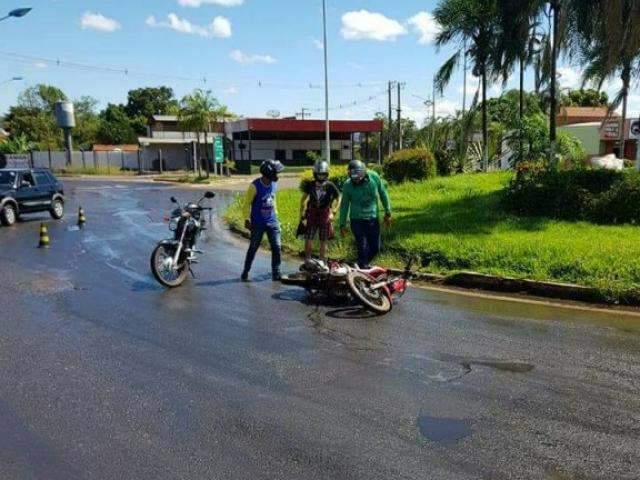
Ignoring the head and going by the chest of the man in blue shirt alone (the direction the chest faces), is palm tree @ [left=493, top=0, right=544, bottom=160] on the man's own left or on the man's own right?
on the man's own left

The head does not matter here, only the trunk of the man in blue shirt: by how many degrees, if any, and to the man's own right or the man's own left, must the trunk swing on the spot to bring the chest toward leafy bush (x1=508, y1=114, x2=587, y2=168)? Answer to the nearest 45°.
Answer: approximately 90° to the man's own left

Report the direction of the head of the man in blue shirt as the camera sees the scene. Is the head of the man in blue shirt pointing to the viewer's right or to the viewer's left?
to the viewer's right

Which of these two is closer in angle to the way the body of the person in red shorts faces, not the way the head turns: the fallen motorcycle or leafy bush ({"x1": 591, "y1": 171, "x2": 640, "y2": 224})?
the fallen motorcycle

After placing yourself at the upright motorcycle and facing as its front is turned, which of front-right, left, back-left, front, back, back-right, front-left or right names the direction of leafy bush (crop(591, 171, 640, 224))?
back-left

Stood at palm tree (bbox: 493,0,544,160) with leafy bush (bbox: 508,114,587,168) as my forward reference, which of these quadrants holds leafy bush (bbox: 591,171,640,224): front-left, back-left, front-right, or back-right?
back-right

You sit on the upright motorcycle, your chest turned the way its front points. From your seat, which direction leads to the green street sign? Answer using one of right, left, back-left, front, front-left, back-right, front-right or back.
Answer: back-right

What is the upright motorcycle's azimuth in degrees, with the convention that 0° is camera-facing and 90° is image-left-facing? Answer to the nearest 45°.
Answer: approximately 45°

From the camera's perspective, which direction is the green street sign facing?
toward the camera

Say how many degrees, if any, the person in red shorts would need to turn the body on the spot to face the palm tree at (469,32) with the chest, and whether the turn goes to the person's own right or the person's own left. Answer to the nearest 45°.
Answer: approximately 180°

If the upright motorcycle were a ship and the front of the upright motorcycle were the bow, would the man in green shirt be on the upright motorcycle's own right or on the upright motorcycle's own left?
on the upright motorcycle's own left

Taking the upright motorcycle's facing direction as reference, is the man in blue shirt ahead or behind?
behind

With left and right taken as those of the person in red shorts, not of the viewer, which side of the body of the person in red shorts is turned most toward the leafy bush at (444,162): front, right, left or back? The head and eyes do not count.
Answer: back

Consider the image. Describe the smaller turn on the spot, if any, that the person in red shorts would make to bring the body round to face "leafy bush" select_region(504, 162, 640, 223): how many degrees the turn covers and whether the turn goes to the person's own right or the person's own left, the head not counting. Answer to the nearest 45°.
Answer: approximately 135° to the person's own left

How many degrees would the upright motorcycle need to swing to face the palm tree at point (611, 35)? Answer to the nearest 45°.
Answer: approximately 135° to its left
